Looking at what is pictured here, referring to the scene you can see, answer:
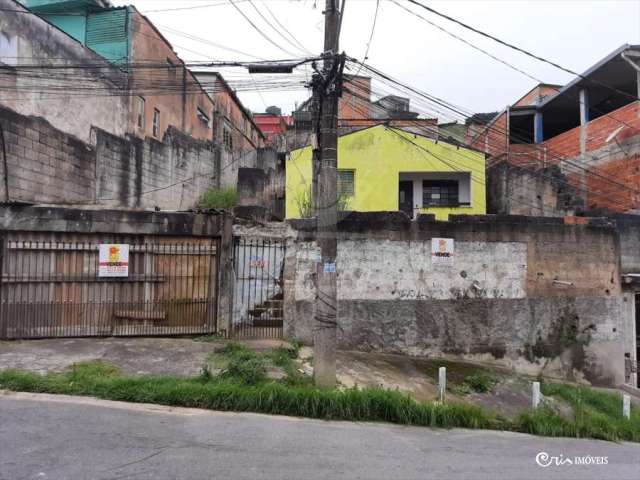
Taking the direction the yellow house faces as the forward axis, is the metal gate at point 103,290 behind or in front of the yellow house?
in front

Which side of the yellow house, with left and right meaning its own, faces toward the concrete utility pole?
front

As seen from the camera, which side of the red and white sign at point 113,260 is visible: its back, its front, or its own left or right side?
front

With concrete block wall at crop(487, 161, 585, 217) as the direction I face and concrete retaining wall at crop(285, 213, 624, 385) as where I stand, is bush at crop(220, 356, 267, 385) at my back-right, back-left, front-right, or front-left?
back-left

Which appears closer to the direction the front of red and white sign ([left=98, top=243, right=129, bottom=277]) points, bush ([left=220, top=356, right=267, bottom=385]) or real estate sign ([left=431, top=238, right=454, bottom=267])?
the bush

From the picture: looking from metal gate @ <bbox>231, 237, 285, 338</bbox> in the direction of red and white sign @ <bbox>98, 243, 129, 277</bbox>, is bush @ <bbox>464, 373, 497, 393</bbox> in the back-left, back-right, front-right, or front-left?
back-left

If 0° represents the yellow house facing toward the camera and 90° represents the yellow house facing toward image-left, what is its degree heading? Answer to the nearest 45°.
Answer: approximately 0°

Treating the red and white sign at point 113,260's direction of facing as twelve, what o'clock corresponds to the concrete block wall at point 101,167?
The concrete block wall is roughly at 6 o'clock from the red and white sign.

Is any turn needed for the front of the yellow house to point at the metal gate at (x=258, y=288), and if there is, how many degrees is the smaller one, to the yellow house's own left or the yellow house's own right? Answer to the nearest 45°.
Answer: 0° — it already faces it

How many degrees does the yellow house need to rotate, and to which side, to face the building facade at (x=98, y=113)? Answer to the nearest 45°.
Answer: approximately 45° to its right
